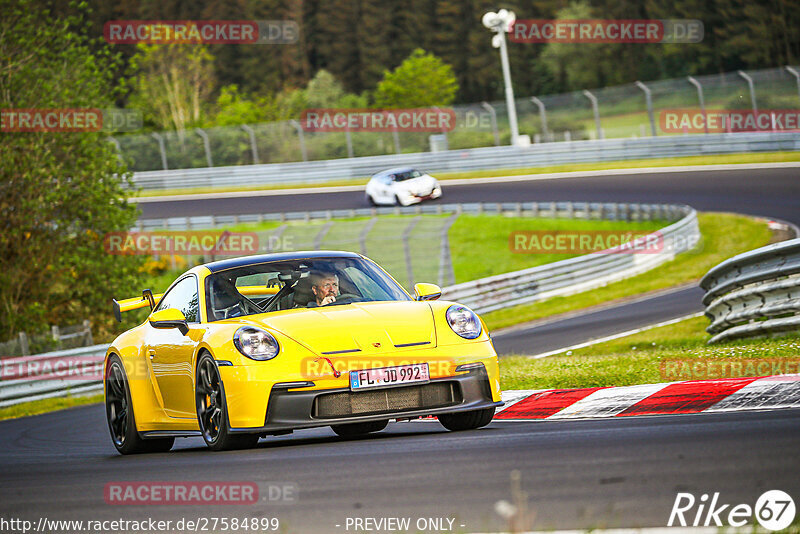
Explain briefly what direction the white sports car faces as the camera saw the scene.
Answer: facing the viewer and to the right of the viewer

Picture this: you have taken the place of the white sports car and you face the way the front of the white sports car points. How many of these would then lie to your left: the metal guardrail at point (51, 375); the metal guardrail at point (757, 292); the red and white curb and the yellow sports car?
0

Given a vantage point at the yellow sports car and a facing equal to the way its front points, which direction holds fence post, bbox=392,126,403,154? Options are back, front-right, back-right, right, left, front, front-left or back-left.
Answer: back-left

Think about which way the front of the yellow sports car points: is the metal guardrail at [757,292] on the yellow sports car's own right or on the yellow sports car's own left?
on the yellow sports car's own left

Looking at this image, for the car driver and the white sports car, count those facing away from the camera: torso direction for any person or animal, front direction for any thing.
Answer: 0

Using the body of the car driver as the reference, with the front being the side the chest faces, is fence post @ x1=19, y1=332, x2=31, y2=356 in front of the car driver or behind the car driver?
behind

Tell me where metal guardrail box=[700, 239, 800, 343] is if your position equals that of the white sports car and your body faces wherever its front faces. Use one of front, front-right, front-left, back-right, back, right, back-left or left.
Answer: front-right

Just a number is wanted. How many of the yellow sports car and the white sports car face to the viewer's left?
0

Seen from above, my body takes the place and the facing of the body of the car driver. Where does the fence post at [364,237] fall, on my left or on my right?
on my left

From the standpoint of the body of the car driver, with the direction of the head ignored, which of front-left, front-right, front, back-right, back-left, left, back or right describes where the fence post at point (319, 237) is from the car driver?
back-left
